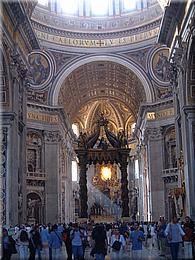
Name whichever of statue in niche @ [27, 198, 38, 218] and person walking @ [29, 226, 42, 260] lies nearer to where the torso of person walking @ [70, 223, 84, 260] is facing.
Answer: the statue in niche

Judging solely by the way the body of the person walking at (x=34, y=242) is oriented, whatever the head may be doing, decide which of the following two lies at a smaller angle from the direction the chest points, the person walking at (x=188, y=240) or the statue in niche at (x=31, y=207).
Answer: the statue in niche

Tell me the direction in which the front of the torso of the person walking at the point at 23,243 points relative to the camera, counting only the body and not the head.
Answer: away from the camera

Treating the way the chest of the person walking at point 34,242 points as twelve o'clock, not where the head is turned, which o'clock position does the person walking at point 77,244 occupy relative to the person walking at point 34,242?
the person walking at point 77,244 is roughly at 4 o'clock from the person walking at point 34,242.

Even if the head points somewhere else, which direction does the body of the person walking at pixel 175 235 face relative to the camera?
away from the camera

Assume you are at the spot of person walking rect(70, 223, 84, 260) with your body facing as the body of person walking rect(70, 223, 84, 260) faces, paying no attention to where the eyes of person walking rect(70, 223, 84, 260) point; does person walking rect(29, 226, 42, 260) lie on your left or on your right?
on your left

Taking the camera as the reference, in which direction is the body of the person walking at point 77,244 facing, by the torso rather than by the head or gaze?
away from the camera

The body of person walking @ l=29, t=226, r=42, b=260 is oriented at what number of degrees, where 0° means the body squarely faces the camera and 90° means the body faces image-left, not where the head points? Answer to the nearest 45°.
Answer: approximately 180°
